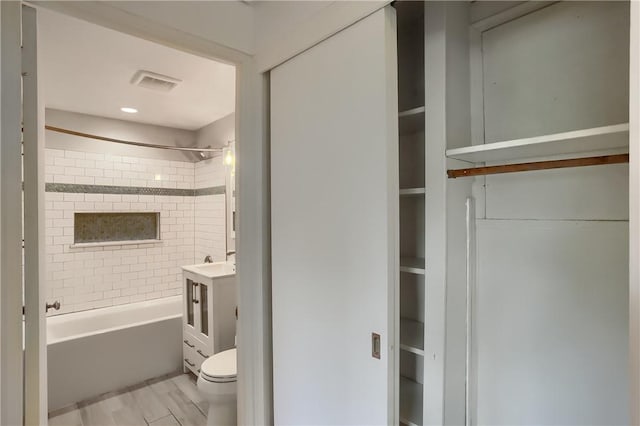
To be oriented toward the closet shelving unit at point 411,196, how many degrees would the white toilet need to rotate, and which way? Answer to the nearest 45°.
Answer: approximately 90° to its left

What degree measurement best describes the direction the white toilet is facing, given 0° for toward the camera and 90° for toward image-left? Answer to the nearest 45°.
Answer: approximately 45°

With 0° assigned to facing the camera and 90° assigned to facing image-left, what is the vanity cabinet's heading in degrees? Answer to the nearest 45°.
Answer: approximately 45°

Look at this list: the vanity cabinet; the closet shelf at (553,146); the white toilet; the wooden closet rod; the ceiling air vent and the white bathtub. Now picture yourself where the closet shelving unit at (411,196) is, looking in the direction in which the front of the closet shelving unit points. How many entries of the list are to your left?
2

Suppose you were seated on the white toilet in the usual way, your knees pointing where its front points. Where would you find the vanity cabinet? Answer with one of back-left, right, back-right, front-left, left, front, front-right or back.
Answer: back-right

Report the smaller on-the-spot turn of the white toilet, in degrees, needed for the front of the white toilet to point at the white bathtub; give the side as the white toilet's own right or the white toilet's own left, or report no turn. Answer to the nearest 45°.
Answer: approximately 90° to the white toilet's own right

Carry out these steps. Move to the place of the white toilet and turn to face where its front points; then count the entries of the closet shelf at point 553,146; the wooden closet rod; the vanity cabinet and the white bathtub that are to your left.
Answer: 2
